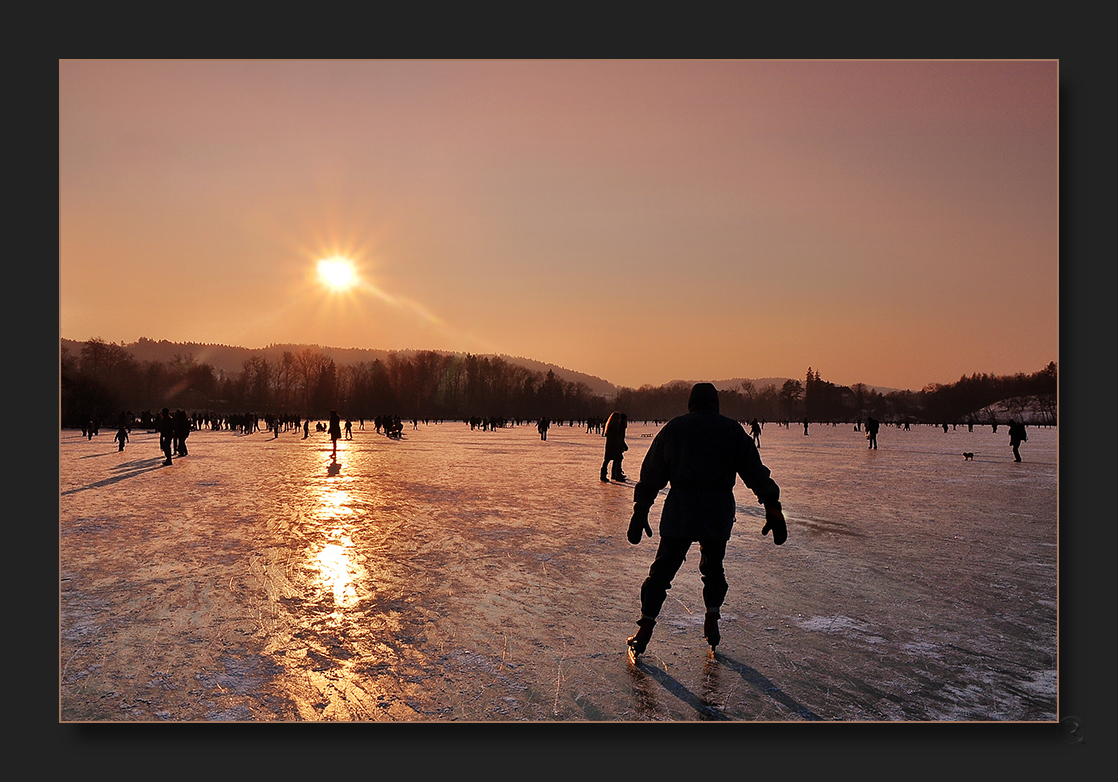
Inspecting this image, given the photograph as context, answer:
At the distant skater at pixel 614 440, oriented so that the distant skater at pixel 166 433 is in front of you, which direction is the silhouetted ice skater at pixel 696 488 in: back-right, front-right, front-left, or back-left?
back-left

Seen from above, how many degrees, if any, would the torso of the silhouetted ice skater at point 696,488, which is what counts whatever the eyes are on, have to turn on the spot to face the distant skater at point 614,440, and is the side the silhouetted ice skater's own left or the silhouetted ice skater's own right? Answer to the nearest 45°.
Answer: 0° — they already face them

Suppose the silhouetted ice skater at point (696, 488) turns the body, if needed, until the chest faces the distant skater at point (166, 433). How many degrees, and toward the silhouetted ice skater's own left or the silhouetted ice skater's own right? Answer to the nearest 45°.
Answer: approximately 45° to the silhouetted ice skater's own left

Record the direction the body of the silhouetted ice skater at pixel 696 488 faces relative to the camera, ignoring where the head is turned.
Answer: away from the camera

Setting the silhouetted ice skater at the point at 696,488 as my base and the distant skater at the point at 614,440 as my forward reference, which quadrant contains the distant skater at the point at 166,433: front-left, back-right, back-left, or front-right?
front-left
